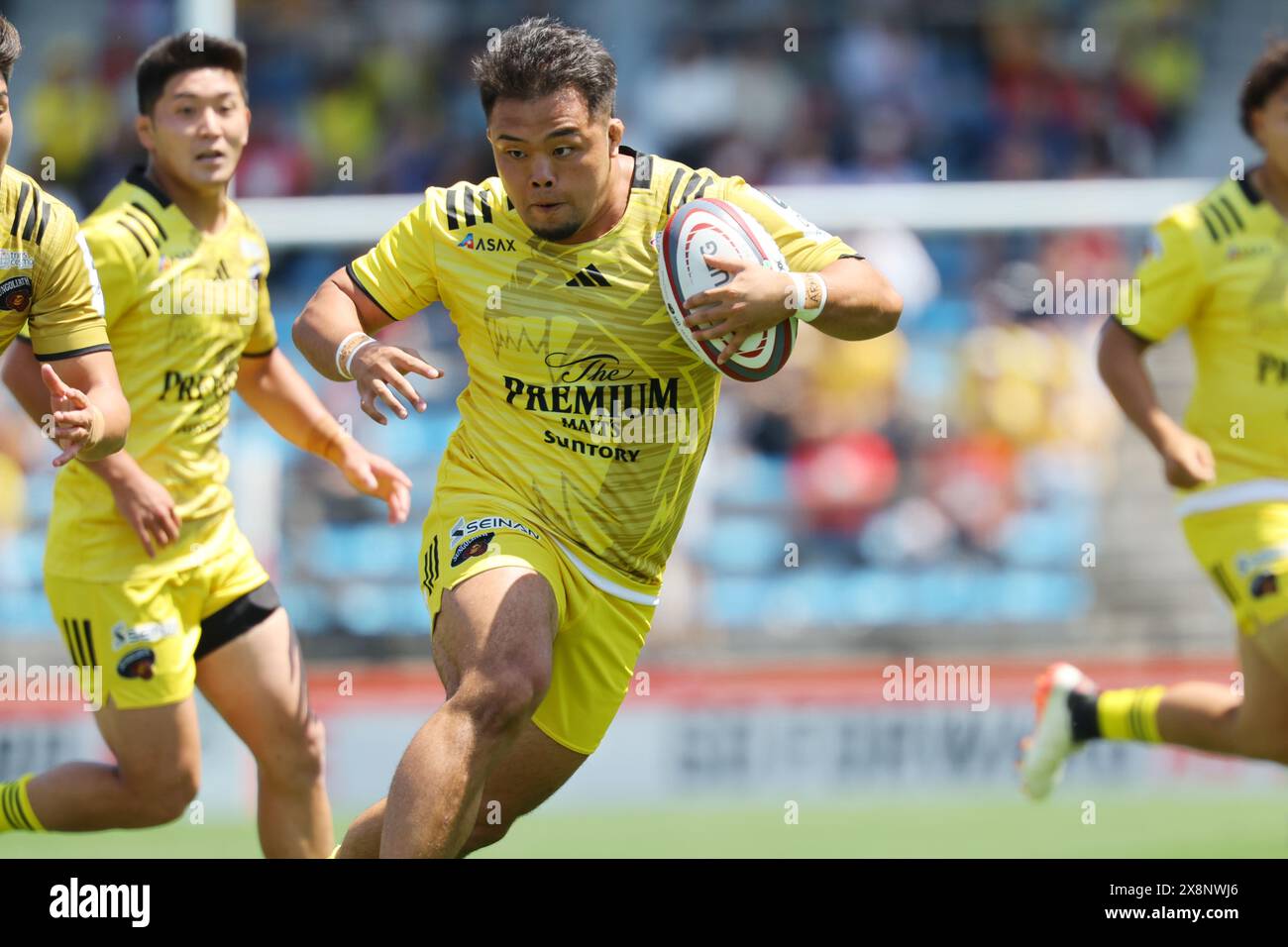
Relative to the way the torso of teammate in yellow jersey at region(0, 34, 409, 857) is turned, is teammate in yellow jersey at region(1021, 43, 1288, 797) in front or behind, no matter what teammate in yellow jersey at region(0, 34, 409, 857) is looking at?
in front

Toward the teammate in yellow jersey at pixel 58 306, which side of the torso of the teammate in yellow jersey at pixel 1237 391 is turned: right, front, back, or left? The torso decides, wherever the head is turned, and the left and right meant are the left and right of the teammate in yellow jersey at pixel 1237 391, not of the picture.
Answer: right

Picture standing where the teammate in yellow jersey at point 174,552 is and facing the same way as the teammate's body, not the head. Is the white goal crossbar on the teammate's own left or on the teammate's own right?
on the teammate's own left

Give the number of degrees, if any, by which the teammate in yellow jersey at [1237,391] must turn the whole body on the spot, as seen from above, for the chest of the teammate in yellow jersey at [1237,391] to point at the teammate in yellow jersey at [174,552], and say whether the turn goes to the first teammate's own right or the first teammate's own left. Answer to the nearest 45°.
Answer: approximately 135° to the first teammate's own right

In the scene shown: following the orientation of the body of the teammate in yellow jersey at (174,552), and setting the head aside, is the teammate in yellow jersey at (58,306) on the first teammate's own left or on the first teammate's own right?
on the first teammate's own right

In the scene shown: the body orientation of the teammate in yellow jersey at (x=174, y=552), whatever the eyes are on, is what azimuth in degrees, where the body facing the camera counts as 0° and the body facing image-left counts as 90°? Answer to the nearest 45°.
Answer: approximately 315°

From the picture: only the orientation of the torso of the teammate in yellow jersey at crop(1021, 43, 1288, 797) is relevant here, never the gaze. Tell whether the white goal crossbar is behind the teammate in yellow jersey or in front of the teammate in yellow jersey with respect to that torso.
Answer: behind

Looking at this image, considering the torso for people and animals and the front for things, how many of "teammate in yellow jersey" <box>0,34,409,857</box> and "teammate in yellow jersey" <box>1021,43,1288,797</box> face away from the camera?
0
